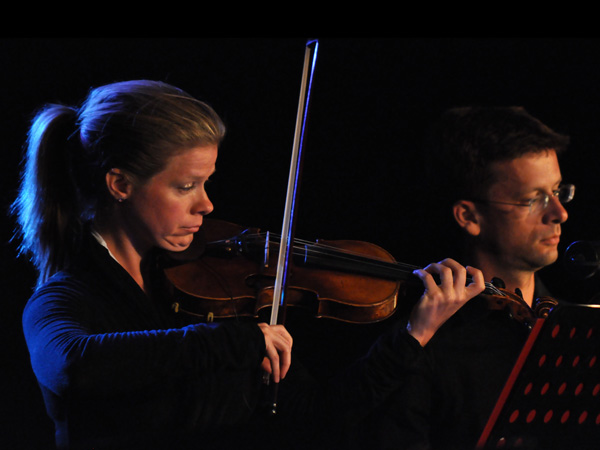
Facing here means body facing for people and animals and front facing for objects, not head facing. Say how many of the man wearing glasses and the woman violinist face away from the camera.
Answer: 0

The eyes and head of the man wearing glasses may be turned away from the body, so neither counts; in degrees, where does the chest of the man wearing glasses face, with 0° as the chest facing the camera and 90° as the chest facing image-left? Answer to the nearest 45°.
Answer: approximately 315°

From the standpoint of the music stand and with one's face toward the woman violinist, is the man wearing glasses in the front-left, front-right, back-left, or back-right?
front-right

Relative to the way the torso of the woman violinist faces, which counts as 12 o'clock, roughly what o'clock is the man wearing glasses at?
The man wearing glasses is roughly at 10 o'clock from the woman violinist.

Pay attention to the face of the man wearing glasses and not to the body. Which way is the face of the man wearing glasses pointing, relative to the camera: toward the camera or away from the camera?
toward the camera

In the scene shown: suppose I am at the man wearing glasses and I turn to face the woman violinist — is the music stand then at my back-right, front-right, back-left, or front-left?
front-left

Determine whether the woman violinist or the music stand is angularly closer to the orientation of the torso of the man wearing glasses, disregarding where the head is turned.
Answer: the music stand

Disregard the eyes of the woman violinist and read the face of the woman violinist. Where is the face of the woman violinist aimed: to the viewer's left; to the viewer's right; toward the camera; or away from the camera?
to the viewer's right

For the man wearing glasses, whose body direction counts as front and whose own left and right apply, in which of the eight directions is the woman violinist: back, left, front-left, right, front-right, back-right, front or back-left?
right

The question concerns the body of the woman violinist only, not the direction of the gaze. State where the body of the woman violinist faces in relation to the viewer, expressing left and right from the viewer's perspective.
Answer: facing the viewer and to the right of the viewer
